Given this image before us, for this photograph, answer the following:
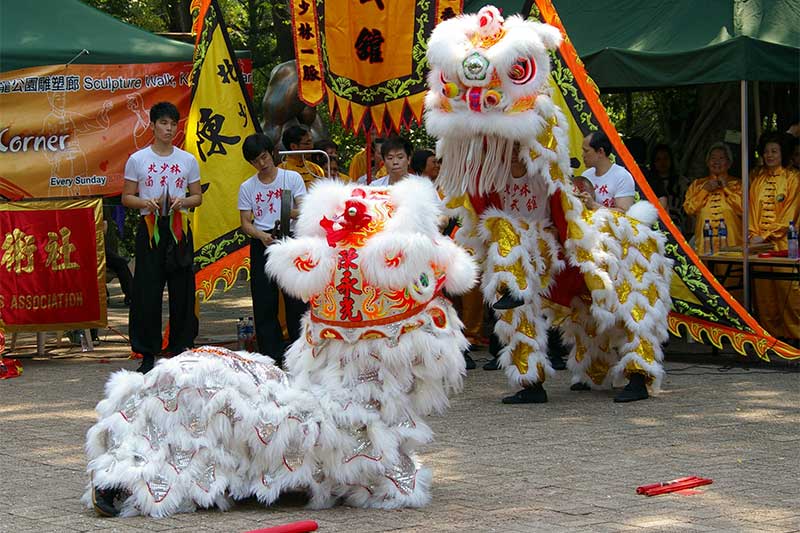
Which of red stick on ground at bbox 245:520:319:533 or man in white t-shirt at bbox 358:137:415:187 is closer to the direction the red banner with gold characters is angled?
the red stick on ground

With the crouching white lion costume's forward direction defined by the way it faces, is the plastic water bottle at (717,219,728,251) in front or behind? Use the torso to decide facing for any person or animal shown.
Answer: in front

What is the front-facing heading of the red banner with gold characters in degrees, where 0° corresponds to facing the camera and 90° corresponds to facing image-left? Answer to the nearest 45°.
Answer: approximately 0°

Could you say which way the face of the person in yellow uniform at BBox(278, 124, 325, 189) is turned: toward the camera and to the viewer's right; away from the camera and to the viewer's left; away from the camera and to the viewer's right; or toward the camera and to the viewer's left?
toward the camera and to the viewer's right

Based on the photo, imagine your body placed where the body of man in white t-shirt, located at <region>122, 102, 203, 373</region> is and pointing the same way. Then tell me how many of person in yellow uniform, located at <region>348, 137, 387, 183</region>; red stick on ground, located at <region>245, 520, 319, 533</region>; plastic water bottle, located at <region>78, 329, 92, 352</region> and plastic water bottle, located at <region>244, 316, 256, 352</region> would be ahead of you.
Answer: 1

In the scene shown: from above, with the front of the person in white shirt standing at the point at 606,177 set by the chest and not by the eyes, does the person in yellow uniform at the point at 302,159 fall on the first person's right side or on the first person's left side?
on the first person's right side

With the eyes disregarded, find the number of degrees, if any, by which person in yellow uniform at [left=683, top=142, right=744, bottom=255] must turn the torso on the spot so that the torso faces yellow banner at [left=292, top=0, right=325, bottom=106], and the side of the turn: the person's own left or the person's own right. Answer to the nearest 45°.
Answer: approximately 45° to the person's own right
